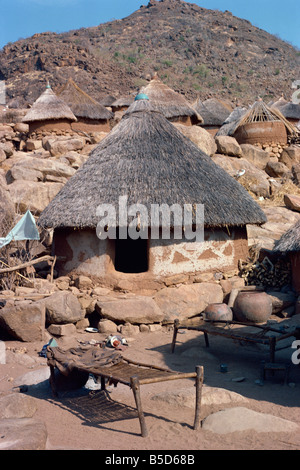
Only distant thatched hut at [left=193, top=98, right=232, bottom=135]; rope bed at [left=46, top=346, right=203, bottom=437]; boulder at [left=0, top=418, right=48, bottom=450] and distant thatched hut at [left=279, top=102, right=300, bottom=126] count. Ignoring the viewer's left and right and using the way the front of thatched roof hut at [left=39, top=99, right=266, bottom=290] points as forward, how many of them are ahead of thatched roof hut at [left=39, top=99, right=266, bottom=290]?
2

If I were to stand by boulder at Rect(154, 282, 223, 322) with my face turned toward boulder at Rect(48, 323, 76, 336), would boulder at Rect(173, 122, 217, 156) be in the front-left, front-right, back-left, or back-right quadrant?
back-right

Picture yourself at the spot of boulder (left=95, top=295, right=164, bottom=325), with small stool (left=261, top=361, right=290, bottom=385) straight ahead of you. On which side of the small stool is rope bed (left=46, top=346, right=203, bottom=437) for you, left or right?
right

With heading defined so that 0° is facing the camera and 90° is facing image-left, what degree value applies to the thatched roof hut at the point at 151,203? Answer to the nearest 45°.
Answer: approximately 0°

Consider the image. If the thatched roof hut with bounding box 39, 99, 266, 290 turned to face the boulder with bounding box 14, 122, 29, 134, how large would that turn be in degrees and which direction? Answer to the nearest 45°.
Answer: approximately 135° to its right

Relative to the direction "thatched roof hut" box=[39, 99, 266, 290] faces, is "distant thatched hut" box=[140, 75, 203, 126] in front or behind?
behind

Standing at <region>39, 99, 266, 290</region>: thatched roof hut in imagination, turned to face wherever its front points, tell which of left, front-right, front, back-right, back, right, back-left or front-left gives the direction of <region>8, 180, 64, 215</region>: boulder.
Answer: back-right

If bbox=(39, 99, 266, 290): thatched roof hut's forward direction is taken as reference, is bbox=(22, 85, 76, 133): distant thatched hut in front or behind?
behind

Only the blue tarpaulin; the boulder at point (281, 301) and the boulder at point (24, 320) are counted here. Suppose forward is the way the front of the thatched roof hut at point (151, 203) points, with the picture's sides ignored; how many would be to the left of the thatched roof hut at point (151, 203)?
1

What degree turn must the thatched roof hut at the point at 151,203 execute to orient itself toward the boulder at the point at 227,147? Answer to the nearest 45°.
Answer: approximately 180°

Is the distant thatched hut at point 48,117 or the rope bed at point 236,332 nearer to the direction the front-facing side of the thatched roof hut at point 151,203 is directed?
the rope bed

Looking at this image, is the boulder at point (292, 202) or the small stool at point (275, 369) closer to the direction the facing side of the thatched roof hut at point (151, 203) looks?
the small stool

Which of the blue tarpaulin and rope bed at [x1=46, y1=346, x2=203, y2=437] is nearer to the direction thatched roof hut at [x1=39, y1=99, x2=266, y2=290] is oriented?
the rope bed

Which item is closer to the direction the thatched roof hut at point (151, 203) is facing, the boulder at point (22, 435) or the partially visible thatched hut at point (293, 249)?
the boulder

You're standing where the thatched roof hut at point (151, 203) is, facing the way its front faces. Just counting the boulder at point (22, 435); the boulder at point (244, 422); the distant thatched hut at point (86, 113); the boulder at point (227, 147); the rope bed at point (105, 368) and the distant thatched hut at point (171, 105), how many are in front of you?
3
